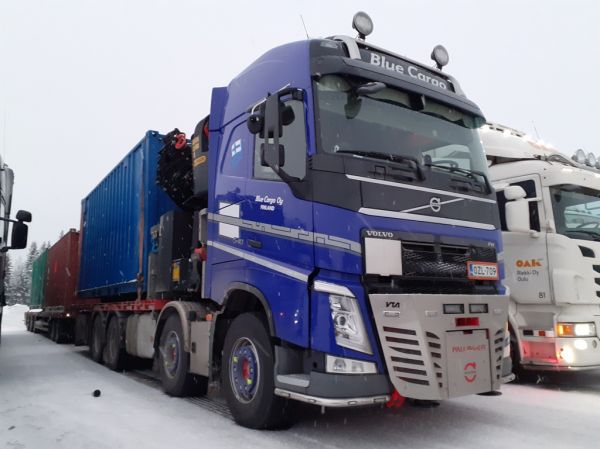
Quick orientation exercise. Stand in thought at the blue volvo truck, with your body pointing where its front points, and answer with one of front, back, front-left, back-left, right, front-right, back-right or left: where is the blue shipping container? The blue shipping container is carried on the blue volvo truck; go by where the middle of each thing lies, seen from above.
back

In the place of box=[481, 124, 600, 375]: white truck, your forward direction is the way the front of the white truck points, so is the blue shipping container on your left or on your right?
on your right

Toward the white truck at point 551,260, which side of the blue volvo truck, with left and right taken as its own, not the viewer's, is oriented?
left

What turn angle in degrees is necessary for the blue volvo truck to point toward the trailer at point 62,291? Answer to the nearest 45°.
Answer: approximately 180°

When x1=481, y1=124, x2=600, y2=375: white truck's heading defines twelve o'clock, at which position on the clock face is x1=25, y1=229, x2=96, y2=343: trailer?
The trailer is roughly at 5 o'clock from the white truck.

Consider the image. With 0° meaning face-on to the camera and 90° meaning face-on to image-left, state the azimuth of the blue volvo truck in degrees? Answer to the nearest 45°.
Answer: approximately 315°

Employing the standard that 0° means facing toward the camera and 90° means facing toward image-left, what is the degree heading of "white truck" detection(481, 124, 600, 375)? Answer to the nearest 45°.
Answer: approximately 315°

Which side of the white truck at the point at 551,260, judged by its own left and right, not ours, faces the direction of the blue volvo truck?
right

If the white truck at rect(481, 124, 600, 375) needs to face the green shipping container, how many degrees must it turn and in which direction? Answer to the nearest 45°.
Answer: approximately 135° to its right
